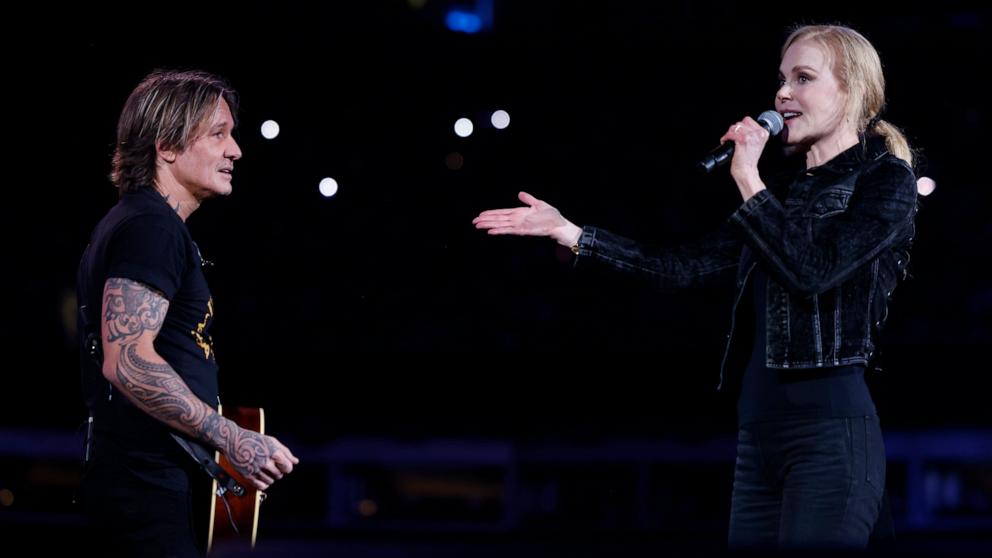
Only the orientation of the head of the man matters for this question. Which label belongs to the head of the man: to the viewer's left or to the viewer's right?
to the viewer's right

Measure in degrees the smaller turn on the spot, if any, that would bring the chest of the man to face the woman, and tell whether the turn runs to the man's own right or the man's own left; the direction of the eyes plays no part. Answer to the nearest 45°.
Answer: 0° — they already face them

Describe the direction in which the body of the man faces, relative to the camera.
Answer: to the viewer's right
